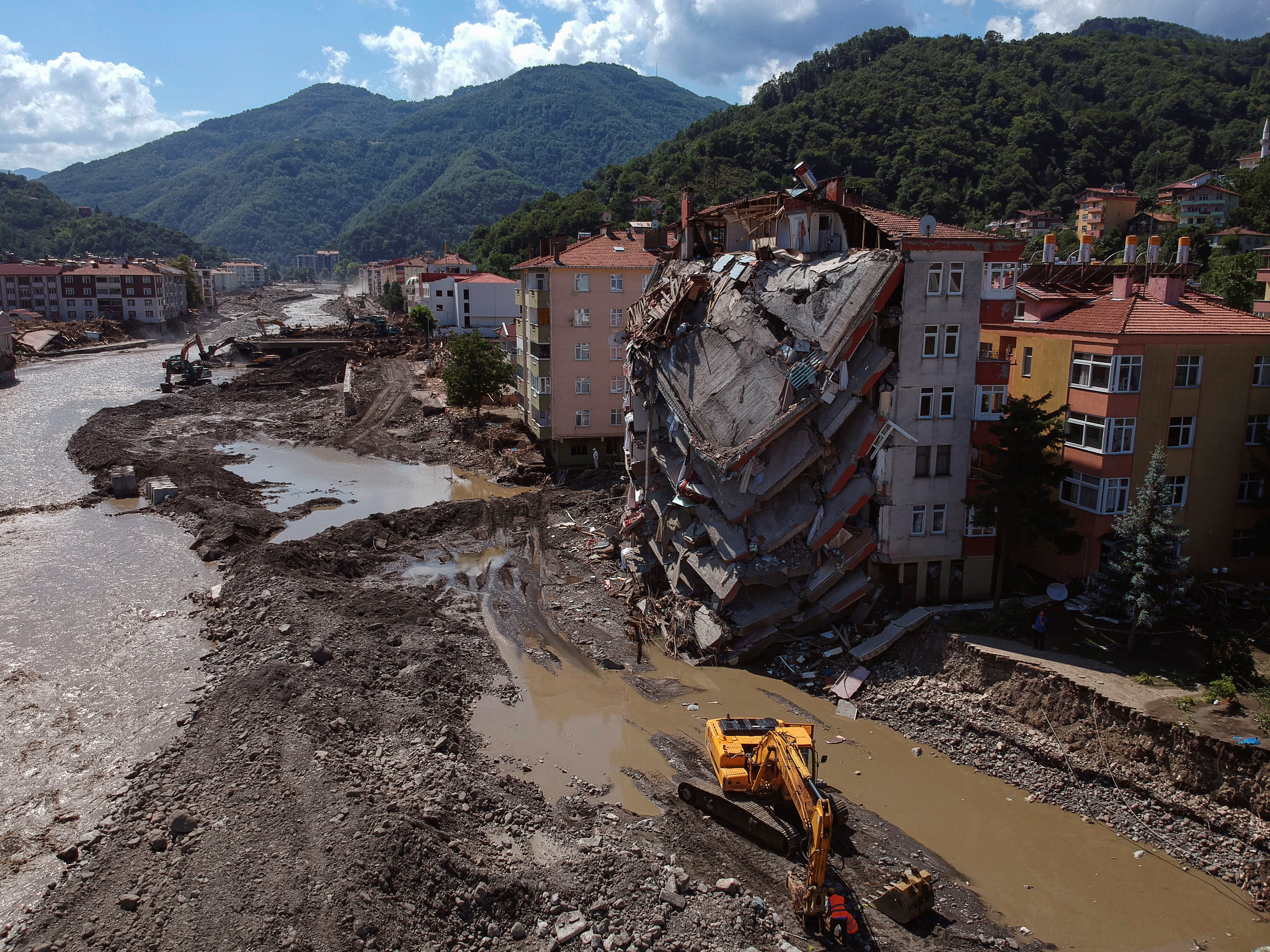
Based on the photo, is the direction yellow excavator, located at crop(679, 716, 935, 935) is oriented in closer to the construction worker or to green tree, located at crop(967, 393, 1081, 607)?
the construction worker

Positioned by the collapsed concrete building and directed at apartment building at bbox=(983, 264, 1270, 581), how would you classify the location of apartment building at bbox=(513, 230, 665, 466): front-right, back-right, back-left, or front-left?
back-left

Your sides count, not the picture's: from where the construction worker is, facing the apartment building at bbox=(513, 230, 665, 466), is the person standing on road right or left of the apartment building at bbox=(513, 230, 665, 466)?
right

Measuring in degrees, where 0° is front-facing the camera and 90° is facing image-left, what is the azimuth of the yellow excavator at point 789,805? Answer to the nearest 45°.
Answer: approximately 315°

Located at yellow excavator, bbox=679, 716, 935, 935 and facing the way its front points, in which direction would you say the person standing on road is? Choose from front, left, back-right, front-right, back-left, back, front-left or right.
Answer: left

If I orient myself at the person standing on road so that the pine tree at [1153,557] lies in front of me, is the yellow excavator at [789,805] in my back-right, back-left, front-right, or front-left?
back-right

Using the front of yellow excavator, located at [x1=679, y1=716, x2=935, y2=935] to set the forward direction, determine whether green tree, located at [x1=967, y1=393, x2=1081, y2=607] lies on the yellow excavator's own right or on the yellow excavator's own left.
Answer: on the yellow excavator's own left

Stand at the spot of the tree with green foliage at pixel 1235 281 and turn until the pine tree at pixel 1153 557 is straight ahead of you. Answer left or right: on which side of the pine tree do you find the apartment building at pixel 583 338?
right

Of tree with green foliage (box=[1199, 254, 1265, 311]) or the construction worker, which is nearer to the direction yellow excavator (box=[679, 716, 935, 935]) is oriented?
the construction worker

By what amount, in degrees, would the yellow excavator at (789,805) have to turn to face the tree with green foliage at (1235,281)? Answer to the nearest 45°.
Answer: approximately 90° to its left

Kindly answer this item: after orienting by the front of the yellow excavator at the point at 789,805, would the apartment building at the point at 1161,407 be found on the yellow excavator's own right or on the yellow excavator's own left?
on the yellow excavator's own left

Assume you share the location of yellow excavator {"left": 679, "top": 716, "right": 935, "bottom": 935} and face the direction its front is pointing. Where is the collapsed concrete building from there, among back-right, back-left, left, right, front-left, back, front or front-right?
back-left

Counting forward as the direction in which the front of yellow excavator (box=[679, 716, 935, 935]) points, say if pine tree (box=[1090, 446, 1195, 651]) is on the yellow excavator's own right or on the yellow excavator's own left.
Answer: on the yellow excavator's own left

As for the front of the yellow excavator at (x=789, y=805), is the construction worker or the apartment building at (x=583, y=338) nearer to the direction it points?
the construction worker
